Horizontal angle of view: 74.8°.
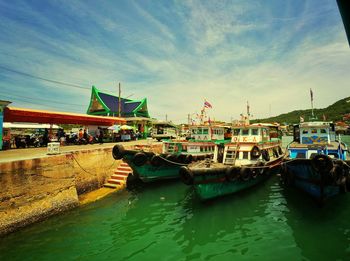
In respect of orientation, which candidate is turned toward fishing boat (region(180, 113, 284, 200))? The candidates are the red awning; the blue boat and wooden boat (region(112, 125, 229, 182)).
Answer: the red awning

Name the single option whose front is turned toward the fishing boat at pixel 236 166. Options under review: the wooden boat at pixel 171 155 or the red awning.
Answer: the red awning

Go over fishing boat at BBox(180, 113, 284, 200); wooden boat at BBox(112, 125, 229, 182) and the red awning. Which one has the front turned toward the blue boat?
the red awning

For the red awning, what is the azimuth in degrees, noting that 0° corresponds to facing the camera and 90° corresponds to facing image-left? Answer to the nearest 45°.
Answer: approximately 315°

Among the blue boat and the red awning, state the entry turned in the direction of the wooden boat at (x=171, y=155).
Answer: the red awning

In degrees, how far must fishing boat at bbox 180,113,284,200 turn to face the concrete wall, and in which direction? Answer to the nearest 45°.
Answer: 0° — it already faces it

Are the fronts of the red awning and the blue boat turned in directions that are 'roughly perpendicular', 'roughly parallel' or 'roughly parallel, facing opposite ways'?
roughly perpendicular

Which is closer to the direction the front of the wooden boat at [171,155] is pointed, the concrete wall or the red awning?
the concrete wall
